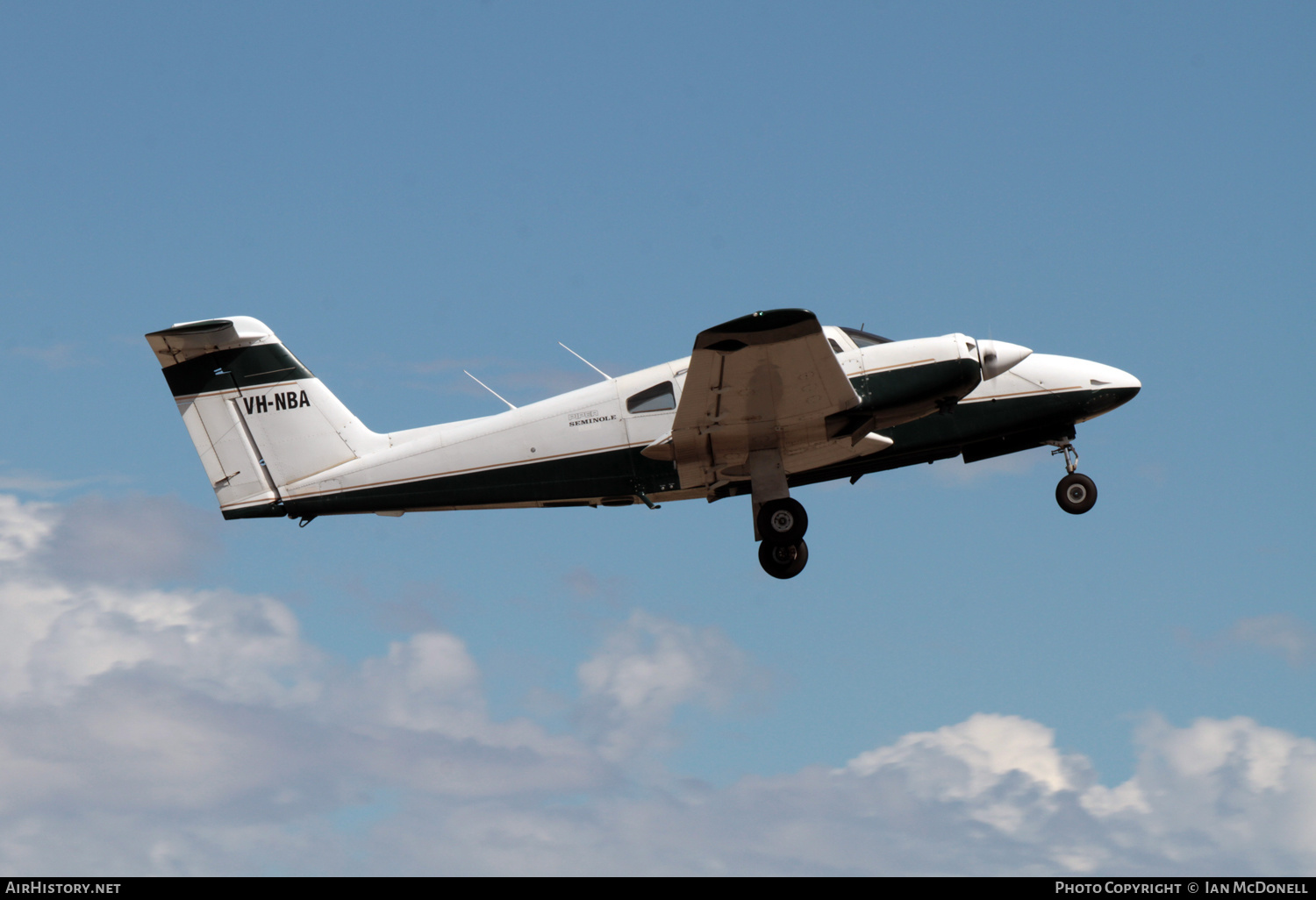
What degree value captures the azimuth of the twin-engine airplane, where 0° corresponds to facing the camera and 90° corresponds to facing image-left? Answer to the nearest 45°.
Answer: approximately 270°
